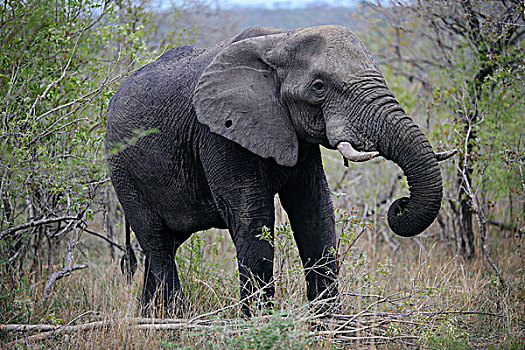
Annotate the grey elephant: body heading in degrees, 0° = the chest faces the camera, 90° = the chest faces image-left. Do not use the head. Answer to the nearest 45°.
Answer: approximately 315°
